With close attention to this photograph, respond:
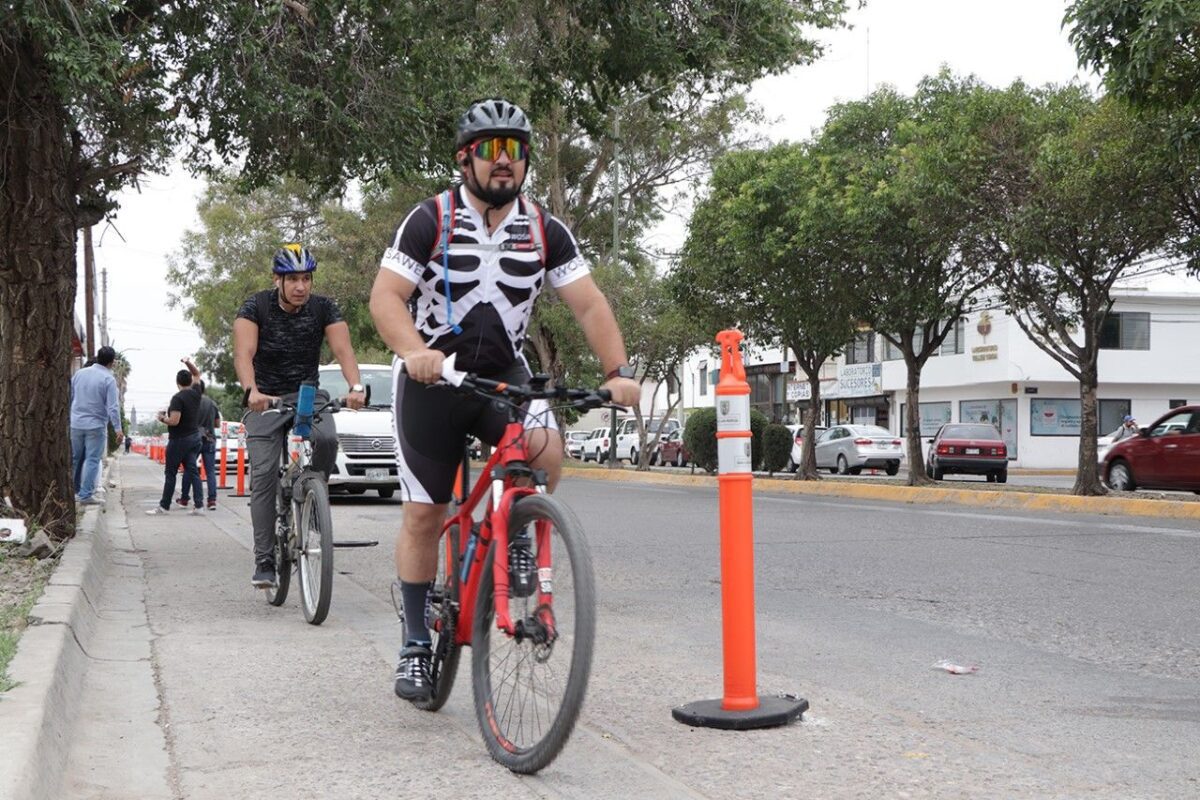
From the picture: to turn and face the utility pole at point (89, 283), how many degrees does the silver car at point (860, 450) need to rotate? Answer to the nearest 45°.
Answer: approximately 45° to its left

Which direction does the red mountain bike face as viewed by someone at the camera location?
facing the viewer and to the right of the viewer

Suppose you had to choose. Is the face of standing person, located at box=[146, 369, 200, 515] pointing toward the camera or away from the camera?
away from the camera

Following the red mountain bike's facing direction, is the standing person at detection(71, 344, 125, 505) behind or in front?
behind

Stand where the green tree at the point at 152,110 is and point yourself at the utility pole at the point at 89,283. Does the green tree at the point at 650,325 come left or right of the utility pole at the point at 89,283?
right

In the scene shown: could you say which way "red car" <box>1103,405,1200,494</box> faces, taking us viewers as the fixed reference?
facing away from the viewer and to the left of the viewer

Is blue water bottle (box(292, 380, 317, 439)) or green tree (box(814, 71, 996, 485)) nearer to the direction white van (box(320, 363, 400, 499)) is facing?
the blue water bottle

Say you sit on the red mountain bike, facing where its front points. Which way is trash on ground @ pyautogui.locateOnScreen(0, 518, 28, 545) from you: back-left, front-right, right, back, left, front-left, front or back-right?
back

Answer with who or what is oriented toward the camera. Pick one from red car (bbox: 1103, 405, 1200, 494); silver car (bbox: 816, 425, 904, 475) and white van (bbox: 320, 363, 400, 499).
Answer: the white van

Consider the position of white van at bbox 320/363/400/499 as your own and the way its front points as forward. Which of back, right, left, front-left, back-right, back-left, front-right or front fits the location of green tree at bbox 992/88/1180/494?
left

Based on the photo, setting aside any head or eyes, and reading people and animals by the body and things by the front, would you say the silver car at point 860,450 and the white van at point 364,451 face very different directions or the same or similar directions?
very different directions

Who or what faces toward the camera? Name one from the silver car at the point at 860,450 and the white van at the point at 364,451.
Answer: the white van

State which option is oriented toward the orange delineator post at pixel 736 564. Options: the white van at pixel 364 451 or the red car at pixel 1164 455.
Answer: the white van

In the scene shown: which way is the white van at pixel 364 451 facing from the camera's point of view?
toward the camera

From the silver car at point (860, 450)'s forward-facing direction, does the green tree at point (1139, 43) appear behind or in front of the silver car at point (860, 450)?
behind

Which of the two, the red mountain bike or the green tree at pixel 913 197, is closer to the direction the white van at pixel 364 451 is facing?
the red mountain bike
